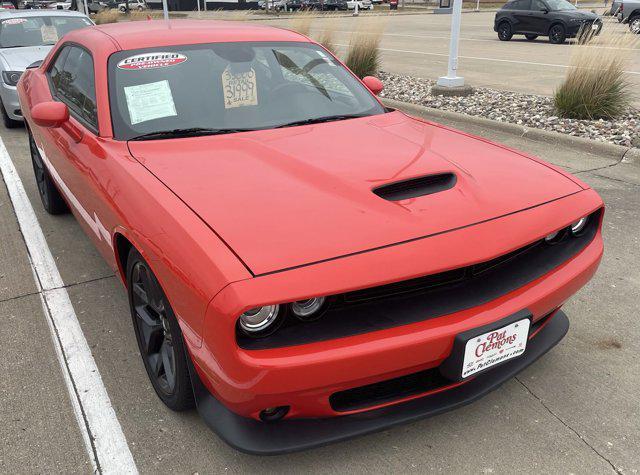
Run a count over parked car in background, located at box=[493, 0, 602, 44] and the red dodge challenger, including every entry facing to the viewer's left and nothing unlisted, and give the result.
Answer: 0

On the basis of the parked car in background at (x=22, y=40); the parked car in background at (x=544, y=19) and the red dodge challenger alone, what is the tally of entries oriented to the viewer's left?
0

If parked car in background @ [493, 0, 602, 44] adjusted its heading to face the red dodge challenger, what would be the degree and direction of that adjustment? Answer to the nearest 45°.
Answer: approximately 45° to its right

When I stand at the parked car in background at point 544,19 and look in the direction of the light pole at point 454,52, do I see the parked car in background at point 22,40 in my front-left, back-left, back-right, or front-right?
front-right

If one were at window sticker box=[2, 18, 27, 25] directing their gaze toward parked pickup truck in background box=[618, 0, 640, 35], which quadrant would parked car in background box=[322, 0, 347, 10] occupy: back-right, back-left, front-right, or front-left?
front-left

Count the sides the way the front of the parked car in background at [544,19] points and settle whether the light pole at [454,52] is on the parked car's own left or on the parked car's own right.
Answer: on the parked car's own right

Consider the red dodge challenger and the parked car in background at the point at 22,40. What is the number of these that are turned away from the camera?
0

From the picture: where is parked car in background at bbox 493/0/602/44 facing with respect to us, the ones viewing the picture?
facing the viewer and to the right of the viewer
